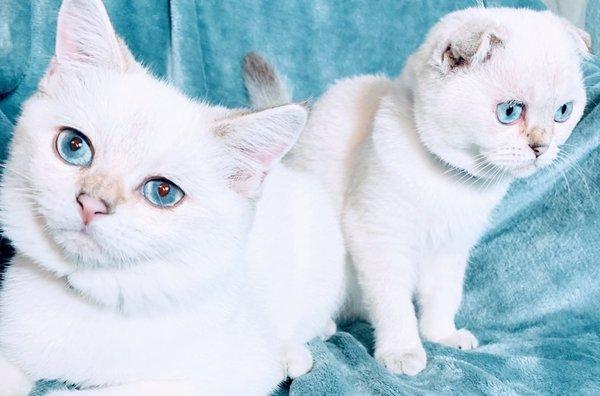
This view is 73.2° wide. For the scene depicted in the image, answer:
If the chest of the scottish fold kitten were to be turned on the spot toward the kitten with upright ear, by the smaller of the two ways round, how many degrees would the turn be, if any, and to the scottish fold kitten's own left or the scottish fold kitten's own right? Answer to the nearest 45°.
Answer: approximately 90° to the scottish fold kitten's own right

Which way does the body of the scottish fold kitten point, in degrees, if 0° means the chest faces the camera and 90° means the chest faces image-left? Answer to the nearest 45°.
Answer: approximately 315°

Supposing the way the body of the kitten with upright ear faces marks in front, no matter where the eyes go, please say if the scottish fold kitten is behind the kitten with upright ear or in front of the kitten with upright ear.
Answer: behind
